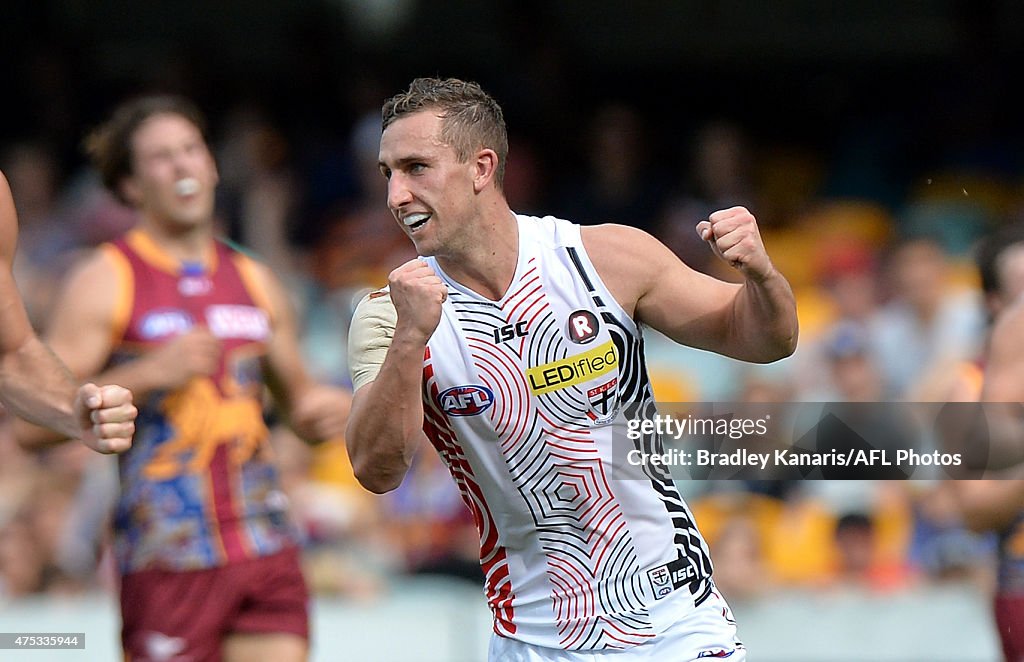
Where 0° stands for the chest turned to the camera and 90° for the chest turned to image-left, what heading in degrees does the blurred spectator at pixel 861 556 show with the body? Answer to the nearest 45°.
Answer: approximately 0°

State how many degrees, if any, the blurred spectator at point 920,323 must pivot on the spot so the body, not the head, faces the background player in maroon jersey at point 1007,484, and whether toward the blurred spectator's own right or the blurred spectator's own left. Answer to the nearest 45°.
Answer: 0° — they already face them

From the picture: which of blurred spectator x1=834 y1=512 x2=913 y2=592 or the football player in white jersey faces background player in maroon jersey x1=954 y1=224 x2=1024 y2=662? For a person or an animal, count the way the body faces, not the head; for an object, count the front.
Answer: the blurred spectator

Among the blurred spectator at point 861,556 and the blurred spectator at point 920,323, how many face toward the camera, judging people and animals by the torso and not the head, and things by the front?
2

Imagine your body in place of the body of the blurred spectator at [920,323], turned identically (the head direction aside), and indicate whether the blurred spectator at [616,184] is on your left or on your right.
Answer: on your right

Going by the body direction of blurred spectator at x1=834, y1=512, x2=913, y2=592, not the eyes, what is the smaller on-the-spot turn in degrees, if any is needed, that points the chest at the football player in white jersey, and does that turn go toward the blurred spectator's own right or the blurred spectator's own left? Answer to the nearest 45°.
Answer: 0° — they already face them
